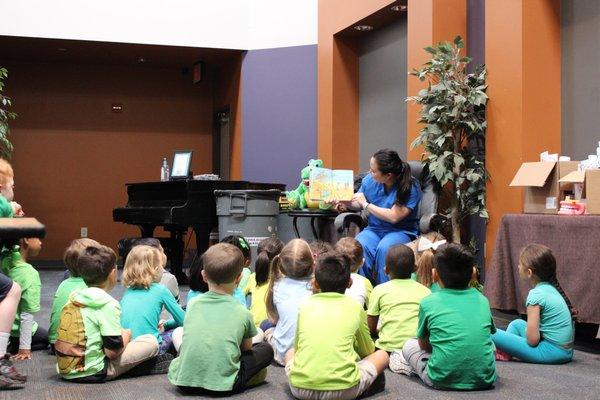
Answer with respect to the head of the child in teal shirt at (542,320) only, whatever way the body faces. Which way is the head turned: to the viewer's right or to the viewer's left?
to the viewer's left

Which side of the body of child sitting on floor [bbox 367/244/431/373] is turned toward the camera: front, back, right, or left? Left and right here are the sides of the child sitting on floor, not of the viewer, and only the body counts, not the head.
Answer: back

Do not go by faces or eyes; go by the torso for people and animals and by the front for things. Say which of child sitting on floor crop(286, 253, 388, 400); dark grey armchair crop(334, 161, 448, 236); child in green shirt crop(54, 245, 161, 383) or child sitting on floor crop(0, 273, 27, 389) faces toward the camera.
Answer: the dark grey armchair

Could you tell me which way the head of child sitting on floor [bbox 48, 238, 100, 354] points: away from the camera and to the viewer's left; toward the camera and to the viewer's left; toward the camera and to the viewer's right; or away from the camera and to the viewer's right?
away from the camera and to the viewer's right

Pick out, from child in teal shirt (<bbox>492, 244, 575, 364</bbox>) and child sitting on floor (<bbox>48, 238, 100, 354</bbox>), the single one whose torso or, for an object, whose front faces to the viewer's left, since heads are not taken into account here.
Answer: the child in teal shirt

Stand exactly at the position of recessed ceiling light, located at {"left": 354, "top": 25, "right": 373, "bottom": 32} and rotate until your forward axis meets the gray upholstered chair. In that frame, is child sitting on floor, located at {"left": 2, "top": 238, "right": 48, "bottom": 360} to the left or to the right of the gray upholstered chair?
right

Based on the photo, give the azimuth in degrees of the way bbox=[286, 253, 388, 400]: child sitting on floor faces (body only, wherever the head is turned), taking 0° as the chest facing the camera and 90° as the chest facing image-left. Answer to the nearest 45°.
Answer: approximately 180°

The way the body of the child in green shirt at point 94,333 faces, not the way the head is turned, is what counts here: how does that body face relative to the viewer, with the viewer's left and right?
facing away from the viewer and to the right of the viewer

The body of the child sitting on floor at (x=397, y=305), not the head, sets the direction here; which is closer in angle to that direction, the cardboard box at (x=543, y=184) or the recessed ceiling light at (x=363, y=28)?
the recessed ceiling light

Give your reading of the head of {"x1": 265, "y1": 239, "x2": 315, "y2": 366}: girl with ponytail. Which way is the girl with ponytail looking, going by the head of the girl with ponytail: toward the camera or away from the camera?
away from the camera

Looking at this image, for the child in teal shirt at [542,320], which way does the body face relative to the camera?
to the viewer's left

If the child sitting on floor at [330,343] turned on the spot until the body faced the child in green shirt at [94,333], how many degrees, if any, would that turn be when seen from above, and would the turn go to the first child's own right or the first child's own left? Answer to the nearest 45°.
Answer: approximately 90° to the first child's own left
